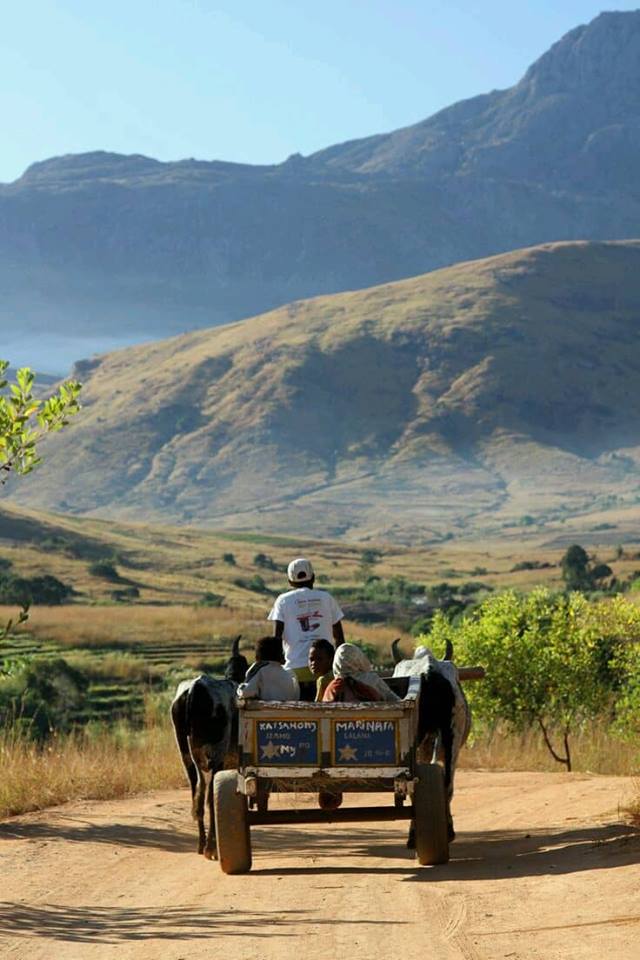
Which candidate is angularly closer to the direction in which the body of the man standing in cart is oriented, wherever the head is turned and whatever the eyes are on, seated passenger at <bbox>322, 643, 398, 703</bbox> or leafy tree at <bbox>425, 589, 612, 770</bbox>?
the leafy tree

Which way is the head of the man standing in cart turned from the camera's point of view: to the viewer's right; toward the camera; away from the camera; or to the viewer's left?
away from the camera

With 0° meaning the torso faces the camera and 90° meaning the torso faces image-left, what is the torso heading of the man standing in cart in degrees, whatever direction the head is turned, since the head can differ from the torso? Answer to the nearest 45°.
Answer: approximately 180°

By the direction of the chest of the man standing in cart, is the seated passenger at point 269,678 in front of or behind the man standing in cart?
behind

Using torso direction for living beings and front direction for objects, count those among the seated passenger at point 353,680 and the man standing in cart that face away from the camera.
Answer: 2

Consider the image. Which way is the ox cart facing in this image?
away from the camera

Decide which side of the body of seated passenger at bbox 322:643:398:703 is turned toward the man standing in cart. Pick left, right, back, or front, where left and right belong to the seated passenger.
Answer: front

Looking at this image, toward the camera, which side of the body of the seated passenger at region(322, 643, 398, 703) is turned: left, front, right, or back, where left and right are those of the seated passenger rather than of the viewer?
back
